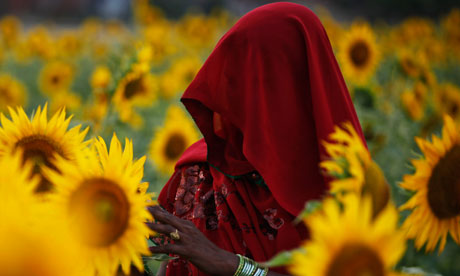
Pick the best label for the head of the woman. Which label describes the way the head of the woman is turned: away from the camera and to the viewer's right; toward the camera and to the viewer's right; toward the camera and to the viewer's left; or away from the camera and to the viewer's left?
toward the camera and to the viewer's left

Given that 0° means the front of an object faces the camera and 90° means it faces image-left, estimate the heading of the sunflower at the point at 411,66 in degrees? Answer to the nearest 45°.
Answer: approximately 0°

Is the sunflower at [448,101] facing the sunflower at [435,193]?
yes

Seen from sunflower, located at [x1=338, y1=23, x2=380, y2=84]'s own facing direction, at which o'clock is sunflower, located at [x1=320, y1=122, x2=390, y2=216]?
sunflower, located at [x1=320, y1=122, x2=390, y2=216] is roughly at 12 o'clock from sunflower, located at [x1=338, y1=23, x2=380, y2=84].

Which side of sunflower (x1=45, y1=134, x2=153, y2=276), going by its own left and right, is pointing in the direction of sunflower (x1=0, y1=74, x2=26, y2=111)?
back
